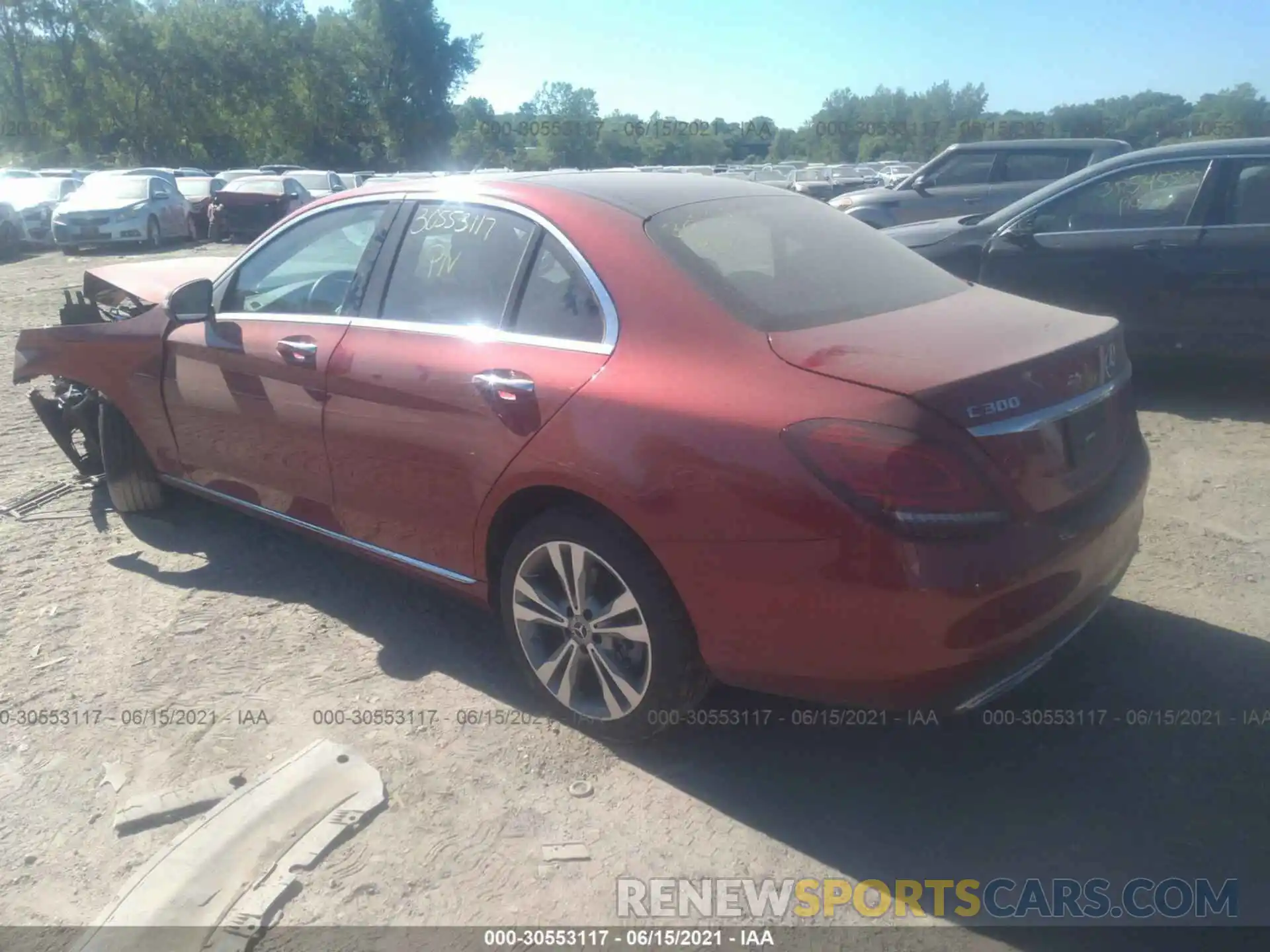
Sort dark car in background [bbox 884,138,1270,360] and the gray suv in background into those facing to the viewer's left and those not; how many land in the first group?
2

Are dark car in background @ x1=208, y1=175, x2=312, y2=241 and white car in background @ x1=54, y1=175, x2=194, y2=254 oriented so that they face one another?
no

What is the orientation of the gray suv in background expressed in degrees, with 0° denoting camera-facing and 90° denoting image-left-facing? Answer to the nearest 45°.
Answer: approximately 90°

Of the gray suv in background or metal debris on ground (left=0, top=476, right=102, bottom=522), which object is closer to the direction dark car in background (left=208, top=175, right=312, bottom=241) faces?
the metal debris on ground

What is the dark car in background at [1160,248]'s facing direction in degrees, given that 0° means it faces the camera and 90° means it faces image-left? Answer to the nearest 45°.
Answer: approximately 90°

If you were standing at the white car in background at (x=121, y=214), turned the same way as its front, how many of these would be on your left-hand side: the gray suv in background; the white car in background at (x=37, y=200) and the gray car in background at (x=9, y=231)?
1

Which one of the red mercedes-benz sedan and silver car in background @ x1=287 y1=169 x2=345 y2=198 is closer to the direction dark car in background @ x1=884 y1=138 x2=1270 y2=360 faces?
the silver car in background

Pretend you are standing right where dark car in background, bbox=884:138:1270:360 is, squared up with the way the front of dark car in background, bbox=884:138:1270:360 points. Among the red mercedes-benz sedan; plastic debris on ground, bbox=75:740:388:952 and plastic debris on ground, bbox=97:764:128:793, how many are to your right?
0

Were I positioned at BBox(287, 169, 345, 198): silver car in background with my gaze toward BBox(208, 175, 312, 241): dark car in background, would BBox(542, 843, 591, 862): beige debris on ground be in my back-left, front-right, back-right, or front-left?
front-left

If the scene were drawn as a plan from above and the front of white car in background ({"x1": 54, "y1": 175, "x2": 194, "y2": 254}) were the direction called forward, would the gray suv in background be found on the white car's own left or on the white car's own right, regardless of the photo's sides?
on the white car's own left

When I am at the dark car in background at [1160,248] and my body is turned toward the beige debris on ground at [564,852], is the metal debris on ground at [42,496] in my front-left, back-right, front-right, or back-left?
front-right

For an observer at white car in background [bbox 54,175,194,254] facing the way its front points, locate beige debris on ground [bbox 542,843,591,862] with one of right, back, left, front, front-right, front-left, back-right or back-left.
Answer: front-left

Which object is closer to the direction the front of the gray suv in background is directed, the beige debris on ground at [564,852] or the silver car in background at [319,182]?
the silver car in background

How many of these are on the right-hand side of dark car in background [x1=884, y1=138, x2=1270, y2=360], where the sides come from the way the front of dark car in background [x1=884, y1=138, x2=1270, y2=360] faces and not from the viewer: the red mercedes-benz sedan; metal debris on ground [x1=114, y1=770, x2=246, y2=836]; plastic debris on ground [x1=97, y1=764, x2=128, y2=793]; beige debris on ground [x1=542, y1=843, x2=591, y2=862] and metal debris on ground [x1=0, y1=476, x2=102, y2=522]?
0

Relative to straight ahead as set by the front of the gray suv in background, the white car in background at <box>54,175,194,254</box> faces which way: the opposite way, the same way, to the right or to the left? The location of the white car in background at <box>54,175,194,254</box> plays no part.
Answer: to the left

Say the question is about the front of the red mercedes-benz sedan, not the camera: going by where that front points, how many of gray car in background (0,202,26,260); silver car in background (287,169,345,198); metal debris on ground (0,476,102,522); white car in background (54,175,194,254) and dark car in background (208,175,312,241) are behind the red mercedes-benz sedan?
0

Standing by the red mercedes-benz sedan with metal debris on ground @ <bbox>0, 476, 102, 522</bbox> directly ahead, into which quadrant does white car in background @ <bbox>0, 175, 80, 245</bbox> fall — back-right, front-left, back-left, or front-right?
front-right

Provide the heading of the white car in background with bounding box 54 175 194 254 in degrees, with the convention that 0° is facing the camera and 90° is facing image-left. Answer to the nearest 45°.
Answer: approximately 45°
